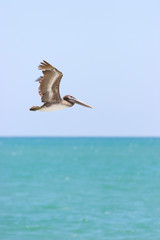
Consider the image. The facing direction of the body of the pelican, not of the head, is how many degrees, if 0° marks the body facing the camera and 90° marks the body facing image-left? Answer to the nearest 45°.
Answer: approximately 270°
